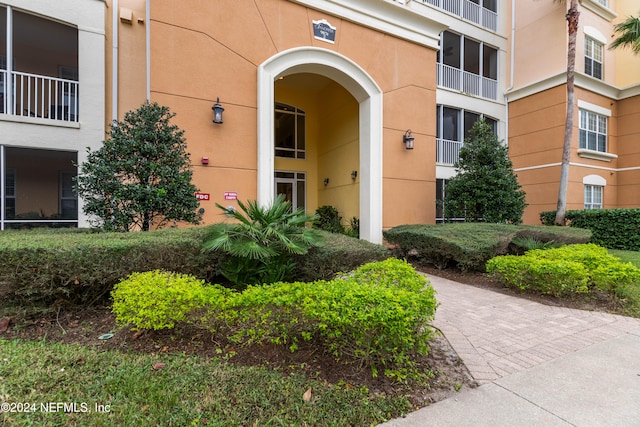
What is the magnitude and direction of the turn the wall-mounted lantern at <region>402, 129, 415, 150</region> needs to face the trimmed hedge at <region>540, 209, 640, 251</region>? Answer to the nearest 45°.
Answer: approximately 90° to its left

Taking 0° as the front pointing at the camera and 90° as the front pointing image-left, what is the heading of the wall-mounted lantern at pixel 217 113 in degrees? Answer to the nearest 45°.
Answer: approximately 0°

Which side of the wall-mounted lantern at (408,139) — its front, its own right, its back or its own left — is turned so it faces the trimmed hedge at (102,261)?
right

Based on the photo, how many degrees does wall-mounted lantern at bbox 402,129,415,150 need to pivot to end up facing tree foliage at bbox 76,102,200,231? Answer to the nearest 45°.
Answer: approximately 90° to its right

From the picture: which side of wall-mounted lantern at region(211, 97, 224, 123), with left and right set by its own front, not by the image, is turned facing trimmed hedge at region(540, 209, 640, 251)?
left

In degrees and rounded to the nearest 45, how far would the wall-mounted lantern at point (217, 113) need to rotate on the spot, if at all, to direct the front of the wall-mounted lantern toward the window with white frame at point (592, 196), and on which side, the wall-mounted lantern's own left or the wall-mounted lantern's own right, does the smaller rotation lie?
approximately 90° to the wall-mounted lantern's own left

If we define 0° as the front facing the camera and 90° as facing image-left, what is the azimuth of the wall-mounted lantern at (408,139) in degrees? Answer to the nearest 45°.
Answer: approximately 315°

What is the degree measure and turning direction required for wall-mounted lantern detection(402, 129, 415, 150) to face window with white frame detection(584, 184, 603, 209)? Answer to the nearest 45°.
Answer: approximately 90° to its left

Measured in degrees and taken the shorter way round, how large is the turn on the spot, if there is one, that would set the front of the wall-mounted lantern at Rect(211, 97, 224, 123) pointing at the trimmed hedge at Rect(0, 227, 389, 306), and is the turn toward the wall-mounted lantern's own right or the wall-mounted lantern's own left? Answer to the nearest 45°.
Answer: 0° — it already faces it

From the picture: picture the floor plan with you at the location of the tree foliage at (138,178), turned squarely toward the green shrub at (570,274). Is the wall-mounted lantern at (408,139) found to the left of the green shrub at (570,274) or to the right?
left

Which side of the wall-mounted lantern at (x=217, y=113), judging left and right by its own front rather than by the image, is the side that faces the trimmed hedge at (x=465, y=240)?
left

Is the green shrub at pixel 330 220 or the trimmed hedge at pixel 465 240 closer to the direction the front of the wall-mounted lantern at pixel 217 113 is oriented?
the trimmed hedge

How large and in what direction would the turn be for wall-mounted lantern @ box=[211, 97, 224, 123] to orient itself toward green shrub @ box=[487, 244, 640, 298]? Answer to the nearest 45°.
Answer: approximately 45° to its left

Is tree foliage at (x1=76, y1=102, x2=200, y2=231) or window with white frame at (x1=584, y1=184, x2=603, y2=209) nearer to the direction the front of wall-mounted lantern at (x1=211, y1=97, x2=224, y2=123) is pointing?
the tree foliage

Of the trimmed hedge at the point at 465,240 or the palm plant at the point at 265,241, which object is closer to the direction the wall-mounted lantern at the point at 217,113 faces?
the palm plant

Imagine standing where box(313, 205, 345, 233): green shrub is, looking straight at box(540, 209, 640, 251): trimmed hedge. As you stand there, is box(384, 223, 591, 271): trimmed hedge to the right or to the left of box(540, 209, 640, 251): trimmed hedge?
right
